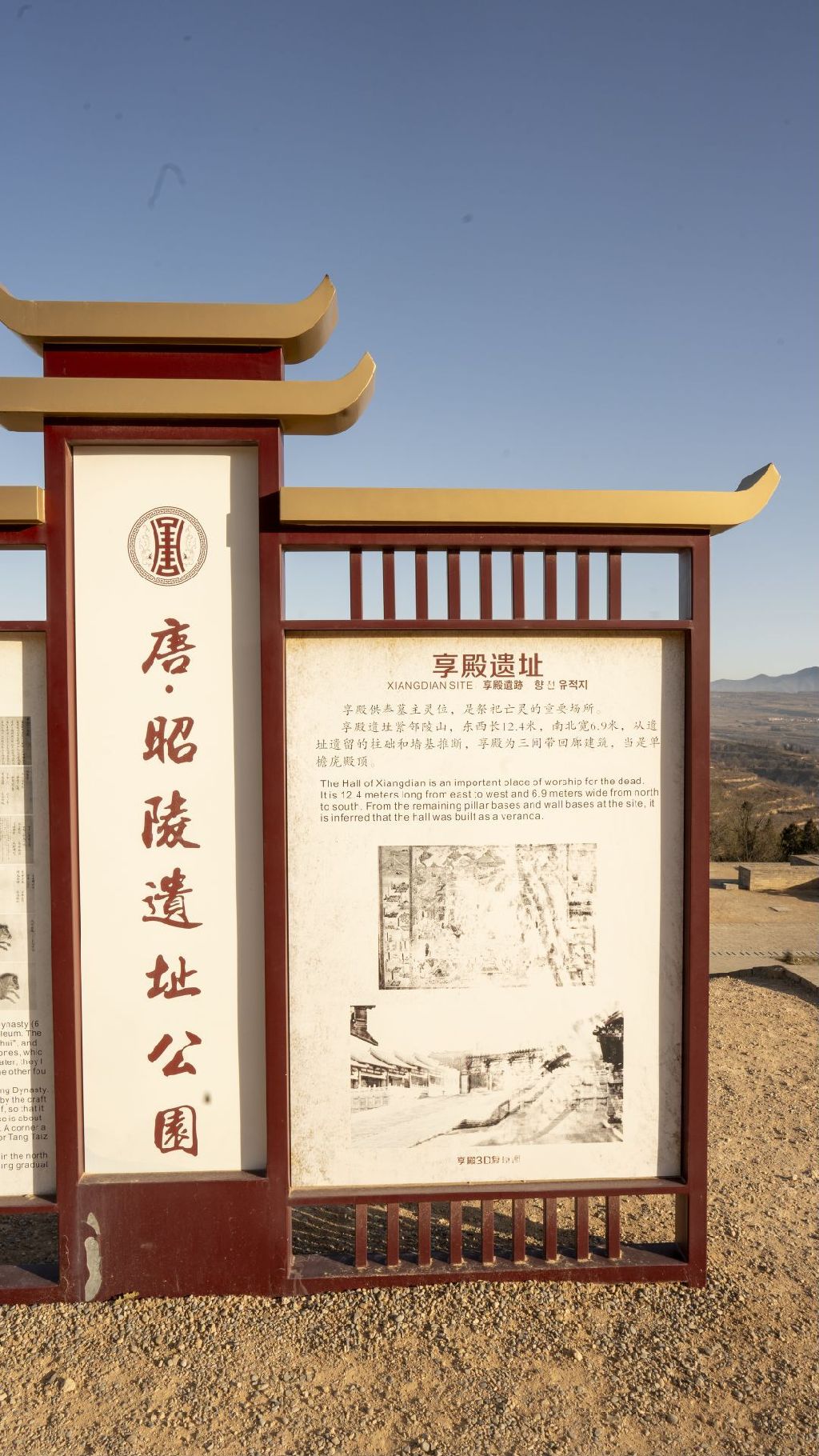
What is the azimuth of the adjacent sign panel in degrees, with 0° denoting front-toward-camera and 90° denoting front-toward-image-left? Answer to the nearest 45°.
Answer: approximately 0°

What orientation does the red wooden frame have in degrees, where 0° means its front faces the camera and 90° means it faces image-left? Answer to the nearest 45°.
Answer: approximately 0°
